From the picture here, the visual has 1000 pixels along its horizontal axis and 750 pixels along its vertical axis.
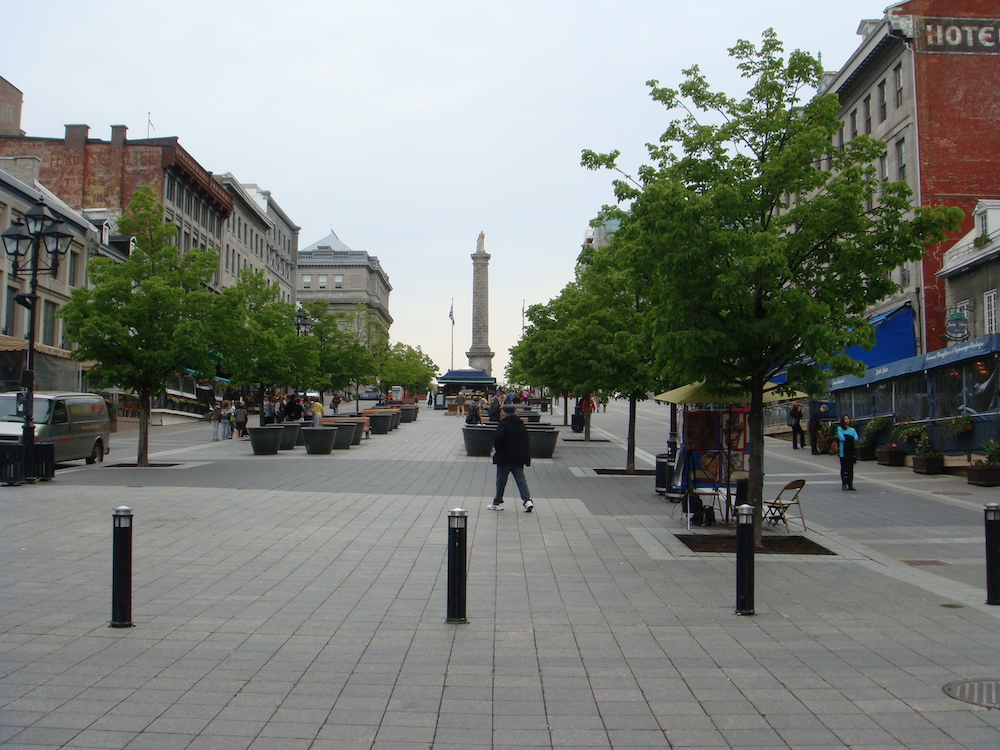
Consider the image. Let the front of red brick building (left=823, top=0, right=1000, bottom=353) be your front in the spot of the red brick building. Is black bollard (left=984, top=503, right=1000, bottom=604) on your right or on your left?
on your left

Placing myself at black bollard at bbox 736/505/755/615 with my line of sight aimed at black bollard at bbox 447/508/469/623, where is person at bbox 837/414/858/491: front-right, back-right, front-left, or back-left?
back-right

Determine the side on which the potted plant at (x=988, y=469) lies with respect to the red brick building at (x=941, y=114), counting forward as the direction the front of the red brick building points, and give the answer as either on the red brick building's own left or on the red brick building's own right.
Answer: on the red brick building's own left

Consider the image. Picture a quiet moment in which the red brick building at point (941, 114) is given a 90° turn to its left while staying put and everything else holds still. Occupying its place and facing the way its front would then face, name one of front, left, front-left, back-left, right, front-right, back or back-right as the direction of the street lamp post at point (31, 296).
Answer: front-right

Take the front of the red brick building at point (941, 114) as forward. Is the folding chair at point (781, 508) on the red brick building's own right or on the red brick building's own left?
on the red brick building's own left

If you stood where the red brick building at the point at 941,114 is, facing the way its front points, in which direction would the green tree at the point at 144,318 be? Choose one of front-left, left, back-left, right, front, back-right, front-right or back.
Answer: front-left

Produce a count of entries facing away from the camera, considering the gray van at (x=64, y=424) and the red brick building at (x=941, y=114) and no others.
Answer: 0

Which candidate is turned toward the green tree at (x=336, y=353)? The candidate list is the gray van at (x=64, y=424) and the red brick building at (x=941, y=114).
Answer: the red brick building

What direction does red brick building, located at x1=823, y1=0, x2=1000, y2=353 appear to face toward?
to the viewer's left

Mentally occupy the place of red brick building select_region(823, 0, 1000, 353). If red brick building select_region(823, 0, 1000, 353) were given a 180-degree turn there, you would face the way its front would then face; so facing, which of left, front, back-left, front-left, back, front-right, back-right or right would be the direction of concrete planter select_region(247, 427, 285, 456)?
back-right
